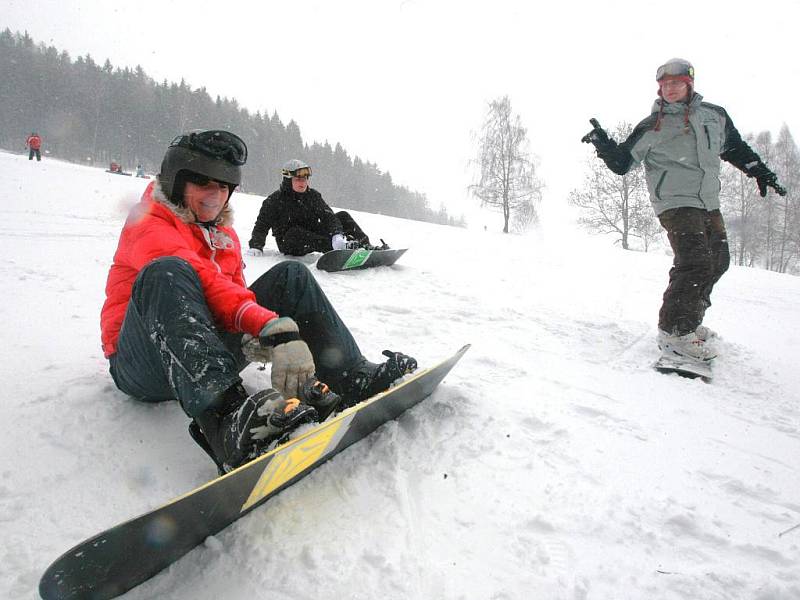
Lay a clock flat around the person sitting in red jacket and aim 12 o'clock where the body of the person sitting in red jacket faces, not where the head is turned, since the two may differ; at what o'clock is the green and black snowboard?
The green and black snowboard is roughly at 8 o'clock from the person sitting in red jacket.

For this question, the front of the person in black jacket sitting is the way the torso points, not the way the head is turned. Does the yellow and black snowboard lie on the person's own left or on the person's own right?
on the person's own right

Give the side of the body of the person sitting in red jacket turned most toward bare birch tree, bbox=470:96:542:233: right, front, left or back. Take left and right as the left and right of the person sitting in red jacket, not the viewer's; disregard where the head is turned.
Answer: left

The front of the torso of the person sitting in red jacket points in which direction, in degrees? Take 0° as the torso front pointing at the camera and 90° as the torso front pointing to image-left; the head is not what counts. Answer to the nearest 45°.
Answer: approximately 315°

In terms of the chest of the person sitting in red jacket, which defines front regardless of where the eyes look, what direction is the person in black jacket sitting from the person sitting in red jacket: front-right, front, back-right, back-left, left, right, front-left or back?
back-left

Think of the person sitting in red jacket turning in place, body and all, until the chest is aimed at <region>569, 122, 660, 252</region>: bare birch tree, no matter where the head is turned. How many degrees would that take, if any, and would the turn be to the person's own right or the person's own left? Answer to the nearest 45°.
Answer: approximately 90° to the person's own left
